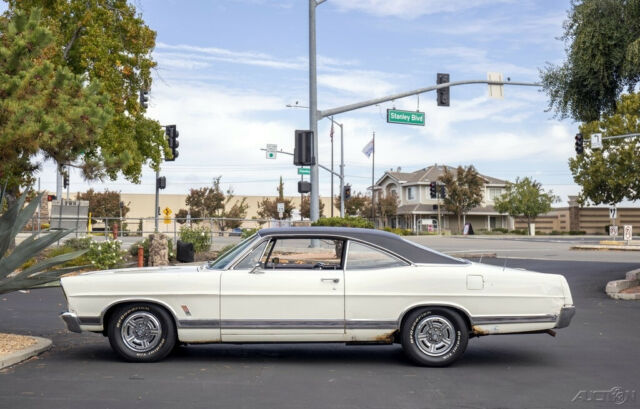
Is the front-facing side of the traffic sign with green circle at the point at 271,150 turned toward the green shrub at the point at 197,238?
yes

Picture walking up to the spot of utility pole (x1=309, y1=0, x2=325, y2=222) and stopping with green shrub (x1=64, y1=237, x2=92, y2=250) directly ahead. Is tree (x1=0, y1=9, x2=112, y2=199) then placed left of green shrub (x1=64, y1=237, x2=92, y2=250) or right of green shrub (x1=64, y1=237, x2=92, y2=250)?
left

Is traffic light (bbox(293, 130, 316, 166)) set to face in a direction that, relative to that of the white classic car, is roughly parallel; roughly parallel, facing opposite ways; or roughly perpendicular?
roughly perpendicular

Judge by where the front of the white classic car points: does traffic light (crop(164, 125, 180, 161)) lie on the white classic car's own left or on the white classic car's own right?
on the white classic car's own right

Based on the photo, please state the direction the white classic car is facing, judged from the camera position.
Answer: facing to the left of the viewer
